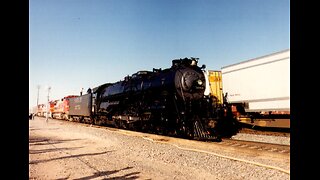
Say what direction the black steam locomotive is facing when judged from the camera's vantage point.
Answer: facing the viewer and to the right of the viewer

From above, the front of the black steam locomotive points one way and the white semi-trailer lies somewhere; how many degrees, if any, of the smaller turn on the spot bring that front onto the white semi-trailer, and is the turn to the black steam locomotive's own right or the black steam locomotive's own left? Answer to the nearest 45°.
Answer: approximately 45° to the black steam locomotive's own left
